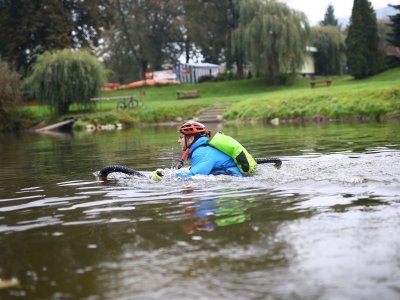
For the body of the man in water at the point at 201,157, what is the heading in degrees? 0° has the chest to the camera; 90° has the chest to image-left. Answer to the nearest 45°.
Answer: approximately 90°

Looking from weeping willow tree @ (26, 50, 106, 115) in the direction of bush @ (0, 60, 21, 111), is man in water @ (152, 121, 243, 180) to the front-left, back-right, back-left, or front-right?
back-left

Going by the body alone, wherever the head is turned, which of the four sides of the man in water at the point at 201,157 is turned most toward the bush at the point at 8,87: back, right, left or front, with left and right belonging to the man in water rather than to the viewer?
right

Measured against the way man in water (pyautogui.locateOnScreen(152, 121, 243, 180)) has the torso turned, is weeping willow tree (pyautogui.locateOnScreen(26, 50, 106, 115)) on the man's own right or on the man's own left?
on the man's own right
